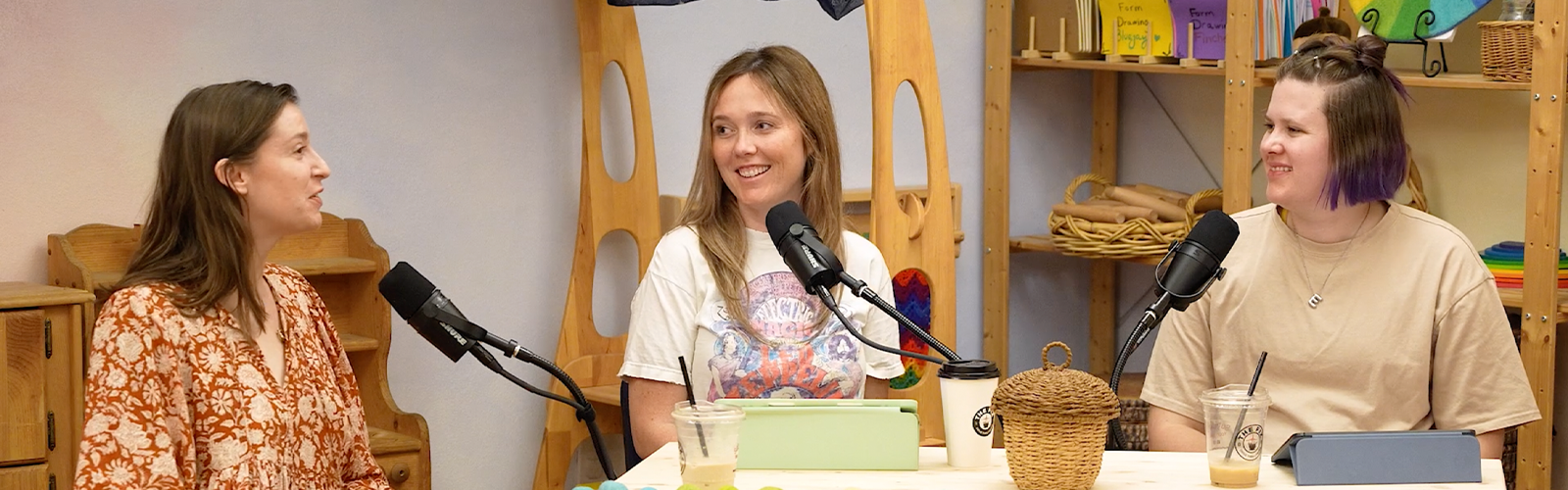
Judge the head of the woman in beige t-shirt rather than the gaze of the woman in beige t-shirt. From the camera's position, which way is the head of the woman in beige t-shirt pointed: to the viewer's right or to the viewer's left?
to the viewer's left

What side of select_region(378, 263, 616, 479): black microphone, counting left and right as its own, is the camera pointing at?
left

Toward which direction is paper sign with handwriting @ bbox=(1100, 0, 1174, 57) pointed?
toward the camera

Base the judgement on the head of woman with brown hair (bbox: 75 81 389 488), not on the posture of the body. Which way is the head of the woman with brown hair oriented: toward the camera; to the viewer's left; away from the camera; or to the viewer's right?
to the viewer's right

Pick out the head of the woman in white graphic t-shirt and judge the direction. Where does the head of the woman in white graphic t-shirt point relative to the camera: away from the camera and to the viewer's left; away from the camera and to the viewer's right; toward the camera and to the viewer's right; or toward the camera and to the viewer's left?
toward the camera and to the viewer's left

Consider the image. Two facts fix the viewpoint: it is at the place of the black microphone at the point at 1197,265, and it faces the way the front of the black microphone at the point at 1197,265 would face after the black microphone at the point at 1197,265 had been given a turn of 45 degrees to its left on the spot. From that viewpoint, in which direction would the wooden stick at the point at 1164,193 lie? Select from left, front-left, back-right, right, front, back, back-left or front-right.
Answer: front-left

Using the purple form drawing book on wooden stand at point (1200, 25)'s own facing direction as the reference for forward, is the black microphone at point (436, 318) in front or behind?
in front

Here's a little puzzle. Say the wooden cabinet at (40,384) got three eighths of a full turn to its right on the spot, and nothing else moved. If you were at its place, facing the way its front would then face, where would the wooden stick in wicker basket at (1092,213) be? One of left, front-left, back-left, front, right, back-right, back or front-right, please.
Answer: back-right

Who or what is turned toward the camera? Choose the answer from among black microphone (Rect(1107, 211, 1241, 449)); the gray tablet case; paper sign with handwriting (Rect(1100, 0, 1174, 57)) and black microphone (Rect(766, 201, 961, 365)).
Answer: the paper sign with handwriting

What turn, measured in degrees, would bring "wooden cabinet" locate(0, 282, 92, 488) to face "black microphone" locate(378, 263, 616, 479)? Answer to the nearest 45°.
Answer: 0° — it already faces it

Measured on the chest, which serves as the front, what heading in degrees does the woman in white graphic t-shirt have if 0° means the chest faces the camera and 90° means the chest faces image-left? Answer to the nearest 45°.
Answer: approximately 0°

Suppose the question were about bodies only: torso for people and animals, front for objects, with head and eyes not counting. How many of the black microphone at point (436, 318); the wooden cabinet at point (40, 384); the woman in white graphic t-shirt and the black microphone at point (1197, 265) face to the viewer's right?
1

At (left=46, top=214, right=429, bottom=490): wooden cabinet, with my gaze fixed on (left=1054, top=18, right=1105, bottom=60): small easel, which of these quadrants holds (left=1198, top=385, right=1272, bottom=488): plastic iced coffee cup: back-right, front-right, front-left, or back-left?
front-right

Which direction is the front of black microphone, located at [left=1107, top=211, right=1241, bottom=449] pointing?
to the viewer's right

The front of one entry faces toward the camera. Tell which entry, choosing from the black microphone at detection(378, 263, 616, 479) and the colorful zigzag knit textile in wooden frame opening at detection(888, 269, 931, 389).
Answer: the colorful zigzag knit textile in wooden frame opening

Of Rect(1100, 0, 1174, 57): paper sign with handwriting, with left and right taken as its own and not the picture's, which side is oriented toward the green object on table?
front

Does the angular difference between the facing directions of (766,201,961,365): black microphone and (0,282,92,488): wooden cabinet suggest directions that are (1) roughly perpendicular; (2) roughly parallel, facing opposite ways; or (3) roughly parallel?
roughly parallel, facing opposite ways
